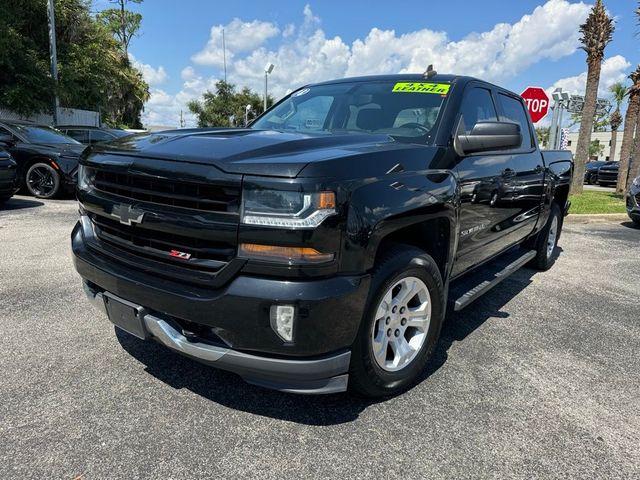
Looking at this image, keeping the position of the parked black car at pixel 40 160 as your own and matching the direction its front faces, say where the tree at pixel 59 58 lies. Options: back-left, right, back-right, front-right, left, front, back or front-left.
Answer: back-left

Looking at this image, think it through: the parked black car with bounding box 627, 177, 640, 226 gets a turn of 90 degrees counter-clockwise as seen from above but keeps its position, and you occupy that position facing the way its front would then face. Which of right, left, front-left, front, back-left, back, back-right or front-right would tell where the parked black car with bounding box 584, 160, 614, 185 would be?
back-left

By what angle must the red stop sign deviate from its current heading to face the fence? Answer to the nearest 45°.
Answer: approximately 90° to its right

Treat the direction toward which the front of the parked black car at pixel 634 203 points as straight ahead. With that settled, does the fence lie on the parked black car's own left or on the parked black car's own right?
on the parked black car's own right

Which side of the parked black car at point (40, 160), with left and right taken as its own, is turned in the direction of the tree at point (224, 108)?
left

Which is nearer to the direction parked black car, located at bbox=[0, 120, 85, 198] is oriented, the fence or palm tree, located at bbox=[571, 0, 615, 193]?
the palm tree

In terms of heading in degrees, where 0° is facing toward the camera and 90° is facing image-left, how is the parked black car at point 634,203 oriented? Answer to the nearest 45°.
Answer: approximately 45°

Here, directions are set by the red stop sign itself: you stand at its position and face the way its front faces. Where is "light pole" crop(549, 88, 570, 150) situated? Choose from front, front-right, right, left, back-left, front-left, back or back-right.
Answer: back
